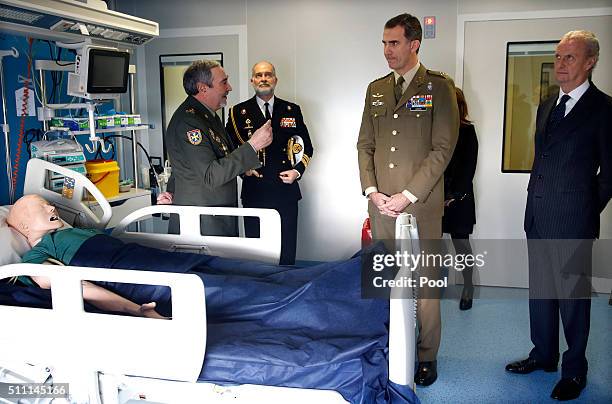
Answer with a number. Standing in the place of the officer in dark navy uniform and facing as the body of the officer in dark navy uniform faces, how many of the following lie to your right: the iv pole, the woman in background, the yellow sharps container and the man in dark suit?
2

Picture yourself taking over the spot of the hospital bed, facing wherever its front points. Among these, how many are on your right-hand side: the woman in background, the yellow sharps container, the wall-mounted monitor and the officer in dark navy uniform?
0

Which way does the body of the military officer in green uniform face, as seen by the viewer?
to the viewer's right

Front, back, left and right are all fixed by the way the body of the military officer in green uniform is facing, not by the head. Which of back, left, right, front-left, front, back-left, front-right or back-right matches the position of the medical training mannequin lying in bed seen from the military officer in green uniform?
right

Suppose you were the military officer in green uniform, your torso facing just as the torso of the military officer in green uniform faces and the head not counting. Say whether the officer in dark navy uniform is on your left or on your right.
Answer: on your left

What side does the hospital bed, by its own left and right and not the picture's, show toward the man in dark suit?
front

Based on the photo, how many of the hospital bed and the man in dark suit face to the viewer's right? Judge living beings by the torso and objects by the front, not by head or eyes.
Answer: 1

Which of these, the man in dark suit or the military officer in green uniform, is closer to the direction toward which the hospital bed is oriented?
the man in dark suit

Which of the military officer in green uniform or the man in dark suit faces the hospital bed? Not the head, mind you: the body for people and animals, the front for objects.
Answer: the man in dark suit

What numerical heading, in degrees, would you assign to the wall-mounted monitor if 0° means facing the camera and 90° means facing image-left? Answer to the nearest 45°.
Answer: approximately 315°

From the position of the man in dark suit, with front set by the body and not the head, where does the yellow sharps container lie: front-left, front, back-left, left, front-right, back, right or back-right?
front-right

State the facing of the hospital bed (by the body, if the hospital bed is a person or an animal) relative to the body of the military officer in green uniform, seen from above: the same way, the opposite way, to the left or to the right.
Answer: the same way

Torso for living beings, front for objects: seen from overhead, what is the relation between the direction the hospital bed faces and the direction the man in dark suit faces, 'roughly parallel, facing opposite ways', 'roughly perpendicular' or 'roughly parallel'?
roughly parallel, facing opposite ways

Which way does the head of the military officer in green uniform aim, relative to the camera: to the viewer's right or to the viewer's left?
to the viewer's right

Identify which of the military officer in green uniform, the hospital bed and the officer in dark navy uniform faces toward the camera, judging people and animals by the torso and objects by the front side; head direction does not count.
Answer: the officer in dark navy uniform

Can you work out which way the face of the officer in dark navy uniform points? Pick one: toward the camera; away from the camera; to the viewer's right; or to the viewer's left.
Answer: toward the camera

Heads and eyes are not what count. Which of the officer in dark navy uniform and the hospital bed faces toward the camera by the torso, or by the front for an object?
the officer in dark navy uniform

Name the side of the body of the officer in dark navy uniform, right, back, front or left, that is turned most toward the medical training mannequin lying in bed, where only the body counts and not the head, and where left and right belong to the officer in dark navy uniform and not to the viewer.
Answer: front

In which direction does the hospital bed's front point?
to the viewer's right

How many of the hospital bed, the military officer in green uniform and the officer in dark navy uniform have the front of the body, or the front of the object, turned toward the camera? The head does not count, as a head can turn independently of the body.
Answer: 1

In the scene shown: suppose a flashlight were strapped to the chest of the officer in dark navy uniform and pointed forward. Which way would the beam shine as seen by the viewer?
toward the camera

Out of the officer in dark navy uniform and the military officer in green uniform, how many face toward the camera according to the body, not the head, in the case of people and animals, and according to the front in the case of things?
1

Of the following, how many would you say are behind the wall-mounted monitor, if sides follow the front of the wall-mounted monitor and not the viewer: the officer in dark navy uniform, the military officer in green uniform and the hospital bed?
0

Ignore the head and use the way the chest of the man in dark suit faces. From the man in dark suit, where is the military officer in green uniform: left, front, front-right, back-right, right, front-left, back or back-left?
front-right
